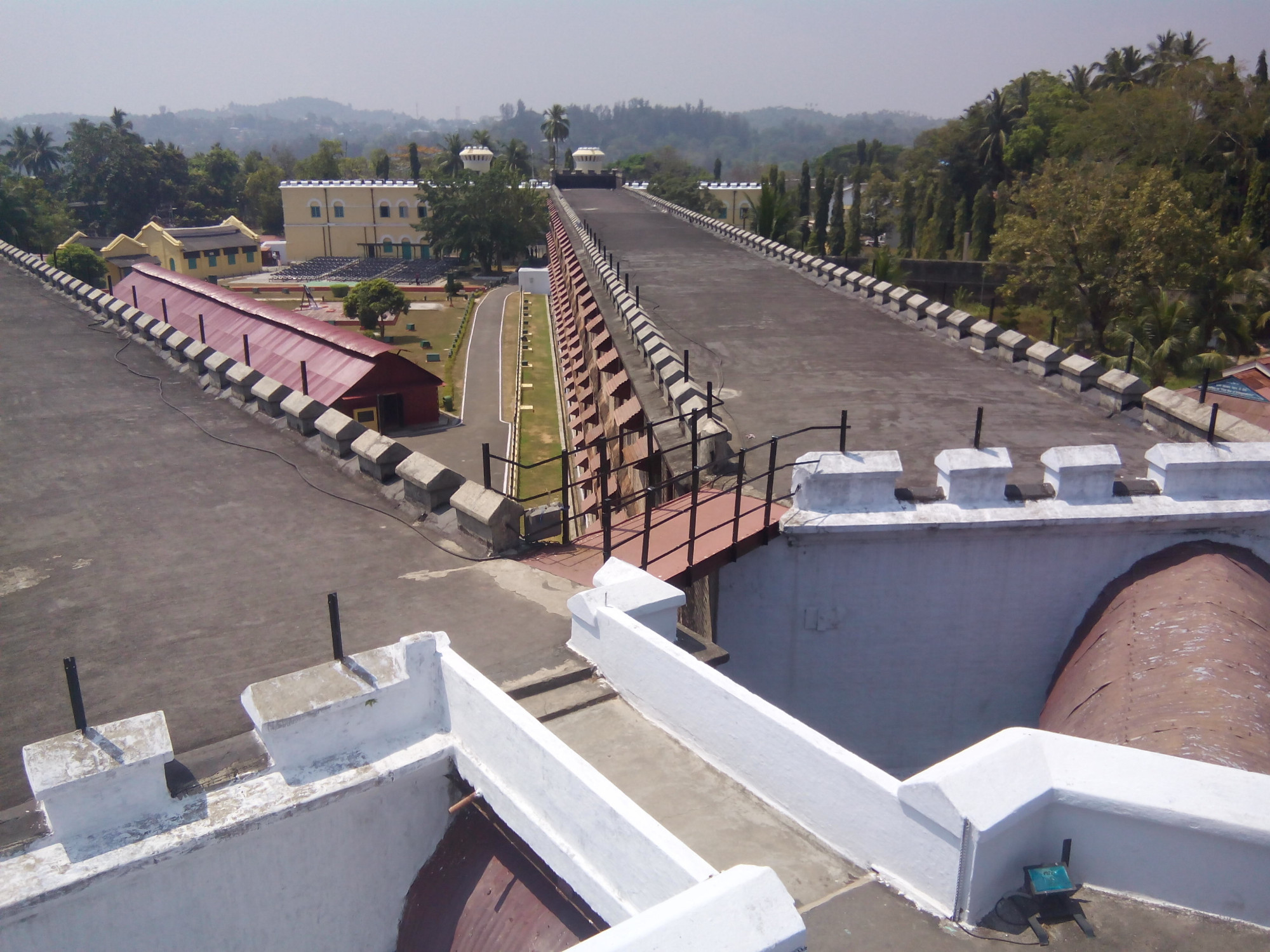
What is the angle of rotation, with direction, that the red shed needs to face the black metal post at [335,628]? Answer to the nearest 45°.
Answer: approximately 45° to its right

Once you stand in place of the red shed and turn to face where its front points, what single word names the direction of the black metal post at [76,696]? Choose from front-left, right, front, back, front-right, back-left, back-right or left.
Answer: front-right

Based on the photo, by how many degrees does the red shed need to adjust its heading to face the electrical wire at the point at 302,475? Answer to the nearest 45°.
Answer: approximately 45° to its right

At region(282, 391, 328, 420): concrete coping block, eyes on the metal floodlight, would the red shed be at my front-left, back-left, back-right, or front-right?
back-left

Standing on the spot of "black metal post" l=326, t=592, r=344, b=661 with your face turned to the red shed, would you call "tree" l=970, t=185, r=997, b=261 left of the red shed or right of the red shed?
right

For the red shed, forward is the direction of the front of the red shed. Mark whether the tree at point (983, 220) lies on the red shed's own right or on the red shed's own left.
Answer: on the red shed's own left

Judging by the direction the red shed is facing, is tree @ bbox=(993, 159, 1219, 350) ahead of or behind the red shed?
ahead

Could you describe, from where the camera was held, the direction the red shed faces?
facing the viewer and to the right of the viewer

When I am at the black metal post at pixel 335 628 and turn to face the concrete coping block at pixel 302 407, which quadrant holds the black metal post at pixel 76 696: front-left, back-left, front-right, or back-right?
back-left
